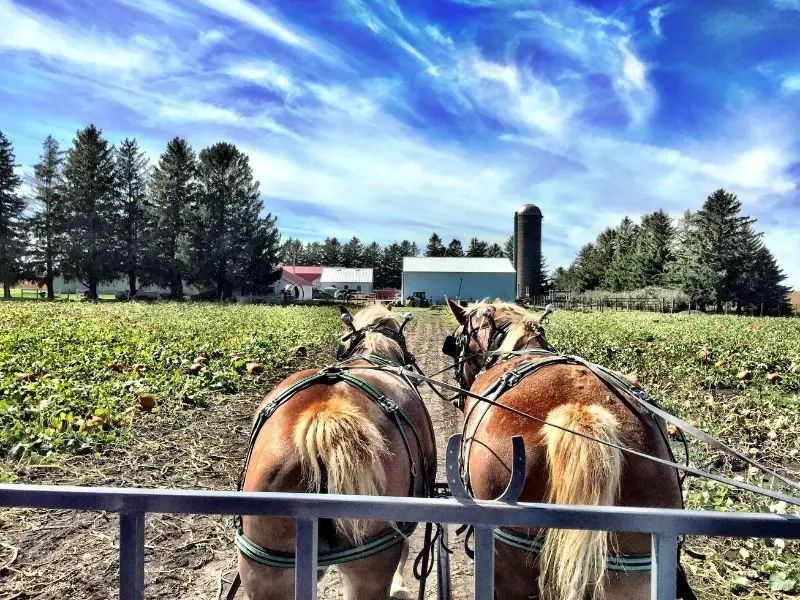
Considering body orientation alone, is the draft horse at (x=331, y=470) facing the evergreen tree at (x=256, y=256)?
yes

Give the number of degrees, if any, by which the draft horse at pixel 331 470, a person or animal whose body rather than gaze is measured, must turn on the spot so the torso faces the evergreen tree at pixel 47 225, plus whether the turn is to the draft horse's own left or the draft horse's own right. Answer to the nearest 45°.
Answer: approximately 45° to the draft horse's own left

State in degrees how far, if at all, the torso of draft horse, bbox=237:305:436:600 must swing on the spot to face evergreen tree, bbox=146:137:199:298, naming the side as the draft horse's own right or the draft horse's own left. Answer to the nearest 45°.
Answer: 0° — it already faces it

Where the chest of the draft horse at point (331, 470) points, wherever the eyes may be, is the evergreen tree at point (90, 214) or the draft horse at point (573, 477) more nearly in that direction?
the evergreen tree

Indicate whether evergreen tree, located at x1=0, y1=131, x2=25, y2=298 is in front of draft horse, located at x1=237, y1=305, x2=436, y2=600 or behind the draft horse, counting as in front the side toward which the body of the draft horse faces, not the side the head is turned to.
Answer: in front

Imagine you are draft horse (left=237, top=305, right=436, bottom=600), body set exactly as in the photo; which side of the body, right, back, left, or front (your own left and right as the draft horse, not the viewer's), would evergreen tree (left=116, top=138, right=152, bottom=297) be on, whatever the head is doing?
front

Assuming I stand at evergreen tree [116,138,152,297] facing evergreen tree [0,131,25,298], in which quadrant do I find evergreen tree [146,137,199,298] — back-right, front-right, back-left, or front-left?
back-left

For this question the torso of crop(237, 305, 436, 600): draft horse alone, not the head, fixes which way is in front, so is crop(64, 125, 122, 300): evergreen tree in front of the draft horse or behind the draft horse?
in front

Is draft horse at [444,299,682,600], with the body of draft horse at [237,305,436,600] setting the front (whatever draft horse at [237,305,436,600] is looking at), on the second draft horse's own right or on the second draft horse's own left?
on the second draft horse's own right

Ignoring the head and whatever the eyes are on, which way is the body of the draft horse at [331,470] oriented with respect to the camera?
away from the camera
